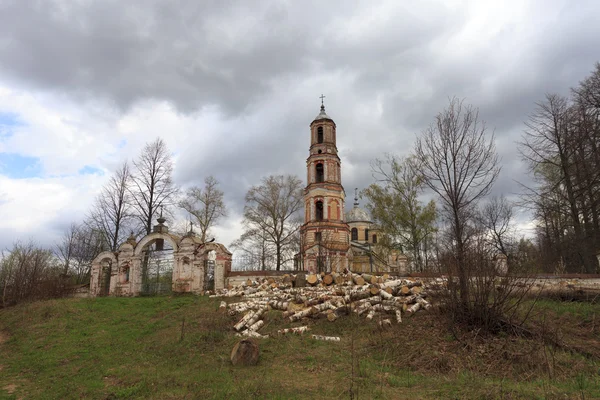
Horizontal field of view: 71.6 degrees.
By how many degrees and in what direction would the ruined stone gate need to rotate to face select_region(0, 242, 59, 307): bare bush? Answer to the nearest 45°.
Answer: approximately 90° to its right

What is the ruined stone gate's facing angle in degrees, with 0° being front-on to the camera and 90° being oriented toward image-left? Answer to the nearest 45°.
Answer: approximately 0°

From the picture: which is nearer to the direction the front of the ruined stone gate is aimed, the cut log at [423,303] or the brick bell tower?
the cut log

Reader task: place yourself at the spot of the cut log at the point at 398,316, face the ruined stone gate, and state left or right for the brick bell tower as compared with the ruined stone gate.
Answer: right
